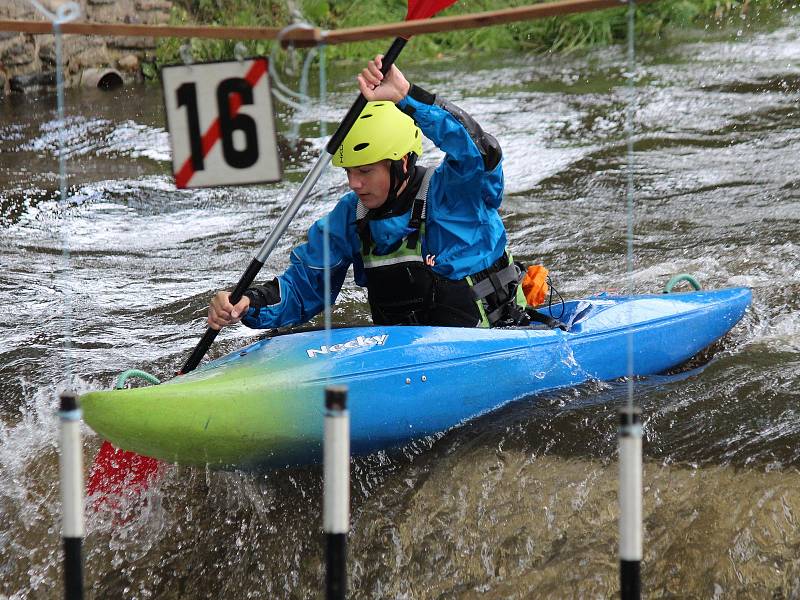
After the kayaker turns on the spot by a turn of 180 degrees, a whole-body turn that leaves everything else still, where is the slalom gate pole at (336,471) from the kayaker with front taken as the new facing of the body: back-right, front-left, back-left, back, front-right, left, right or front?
back-right

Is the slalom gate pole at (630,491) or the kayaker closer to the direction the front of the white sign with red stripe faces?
the slalom gate pole

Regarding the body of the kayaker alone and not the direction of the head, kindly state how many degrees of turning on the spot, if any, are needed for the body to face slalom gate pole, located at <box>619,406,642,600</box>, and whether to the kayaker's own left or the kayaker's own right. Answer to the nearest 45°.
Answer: approximately 45° to the kayaker's own left

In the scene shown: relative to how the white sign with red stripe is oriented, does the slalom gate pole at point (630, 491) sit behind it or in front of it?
in front

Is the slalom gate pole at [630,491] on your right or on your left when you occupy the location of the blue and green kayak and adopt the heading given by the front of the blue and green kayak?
on your left

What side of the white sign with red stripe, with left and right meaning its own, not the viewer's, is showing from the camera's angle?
front

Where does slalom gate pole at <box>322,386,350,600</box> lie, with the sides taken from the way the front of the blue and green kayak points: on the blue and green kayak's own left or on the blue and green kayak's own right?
on the blue and green kayak's own left

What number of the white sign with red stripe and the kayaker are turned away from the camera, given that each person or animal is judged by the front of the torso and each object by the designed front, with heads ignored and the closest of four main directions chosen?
0

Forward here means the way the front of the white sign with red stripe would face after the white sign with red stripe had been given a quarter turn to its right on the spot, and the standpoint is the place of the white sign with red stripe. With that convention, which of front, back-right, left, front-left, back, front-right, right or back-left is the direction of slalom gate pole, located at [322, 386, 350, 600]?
left

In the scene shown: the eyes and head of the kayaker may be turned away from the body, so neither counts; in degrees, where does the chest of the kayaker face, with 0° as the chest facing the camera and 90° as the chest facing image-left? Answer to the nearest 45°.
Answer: approximately 45°

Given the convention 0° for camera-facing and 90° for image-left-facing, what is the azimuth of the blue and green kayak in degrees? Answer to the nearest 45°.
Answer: approximately 45°

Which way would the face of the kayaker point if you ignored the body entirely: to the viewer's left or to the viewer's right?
to the viewer's left
